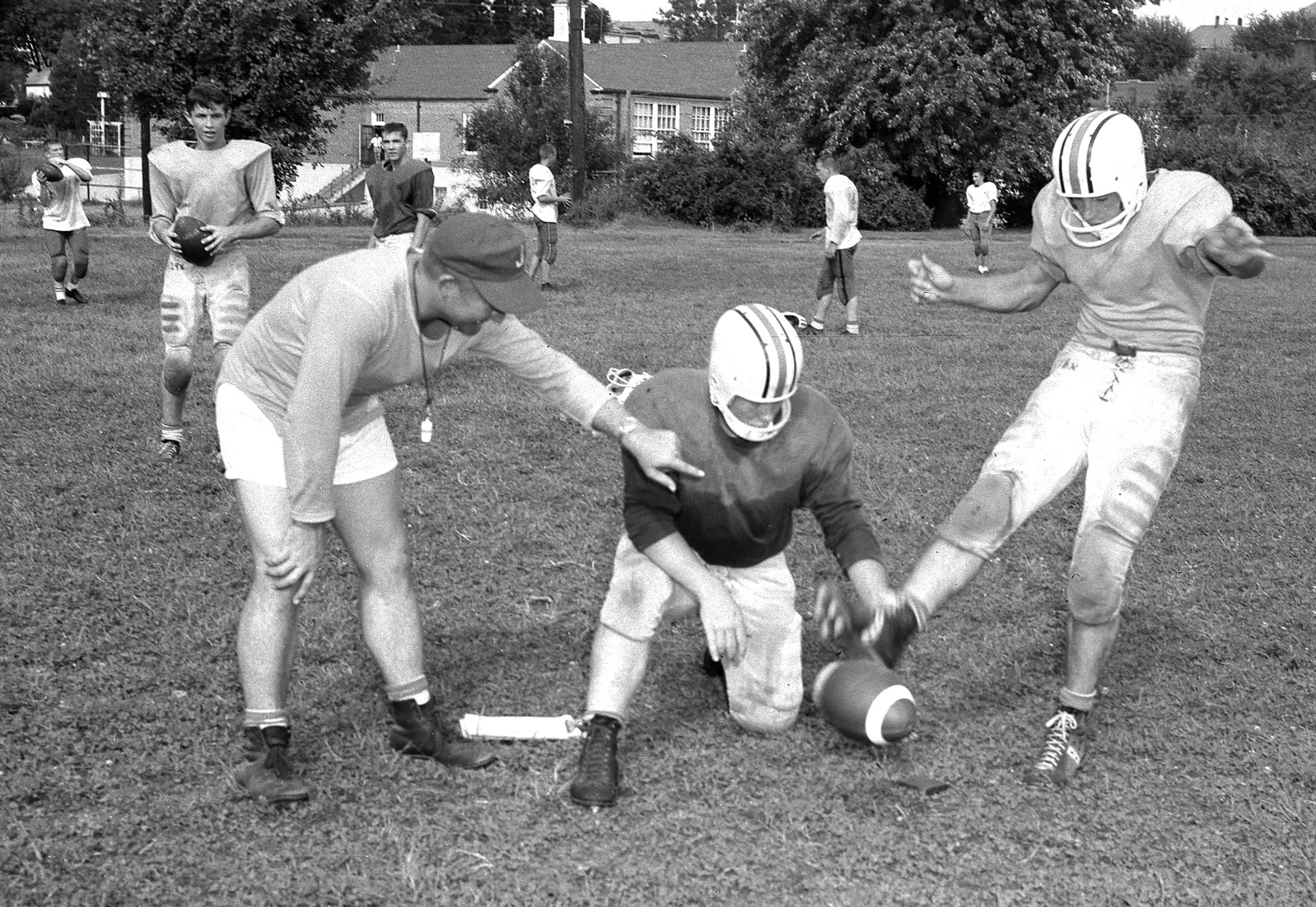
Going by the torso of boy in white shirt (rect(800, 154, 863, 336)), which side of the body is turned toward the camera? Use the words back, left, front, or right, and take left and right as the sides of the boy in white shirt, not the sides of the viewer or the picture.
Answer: left

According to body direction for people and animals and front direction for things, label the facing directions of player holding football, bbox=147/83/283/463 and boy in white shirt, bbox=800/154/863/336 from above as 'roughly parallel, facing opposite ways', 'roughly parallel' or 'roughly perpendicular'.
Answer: roughly perpendicular

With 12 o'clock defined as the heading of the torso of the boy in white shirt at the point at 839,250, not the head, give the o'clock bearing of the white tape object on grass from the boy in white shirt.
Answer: The white tape object on grass is roughly at 9 o'clock from the boy in white shirt.

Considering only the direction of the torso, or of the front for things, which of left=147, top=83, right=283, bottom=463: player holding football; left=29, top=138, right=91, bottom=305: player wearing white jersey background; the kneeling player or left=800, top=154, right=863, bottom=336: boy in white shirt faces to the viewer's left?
the boy in white shirt

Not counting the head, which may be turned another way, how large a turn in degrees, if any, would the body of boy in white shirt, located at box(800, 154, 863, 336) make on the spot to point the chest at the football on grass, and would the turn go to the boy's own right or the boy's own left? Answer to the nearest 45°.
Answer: approximately 90° to the boy's own left

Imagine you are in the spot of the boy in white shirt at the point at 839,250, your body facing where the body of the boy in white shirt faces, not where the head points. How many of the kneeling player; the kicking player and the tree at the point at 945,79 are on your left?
2

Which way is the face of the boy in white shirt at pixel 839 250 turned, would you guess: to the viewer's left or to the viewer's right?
to the viewer's left

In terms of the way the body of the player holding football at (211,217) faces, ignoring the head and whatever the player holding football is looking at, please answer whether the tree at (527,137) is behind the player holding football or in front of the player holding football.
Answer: behind

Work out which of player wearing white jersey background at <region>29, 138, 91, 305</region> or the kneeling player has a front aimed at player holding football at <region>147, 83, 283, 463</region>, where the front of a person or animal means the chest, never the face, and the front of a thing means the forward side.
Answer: the player wearing white jersey background

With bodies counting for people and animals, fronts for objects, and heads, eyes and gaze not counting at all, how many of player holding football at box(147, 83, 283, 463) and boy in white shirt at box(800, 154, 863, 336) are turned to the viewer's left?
1

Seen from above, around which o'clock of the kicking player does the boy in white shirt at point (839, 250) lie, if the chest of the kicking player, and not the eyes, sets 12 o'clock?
The boy in white shirt is roughly at 4 o'clock from the kicking player.

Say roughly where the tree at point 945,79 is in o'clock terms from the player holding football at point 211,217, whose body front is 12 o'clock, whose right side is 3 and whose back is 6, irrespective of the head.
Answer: The tree is roughly at 7 o'clock from the player holding football.

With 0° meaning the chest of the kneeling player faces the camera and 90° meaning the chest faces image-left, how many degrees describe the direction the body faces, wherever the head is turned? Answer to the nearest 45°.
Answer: approximately 0°

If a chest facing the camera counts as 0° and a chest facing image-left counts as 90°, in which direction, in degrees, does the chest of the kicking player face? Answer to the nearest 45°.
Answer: approximately 45°
